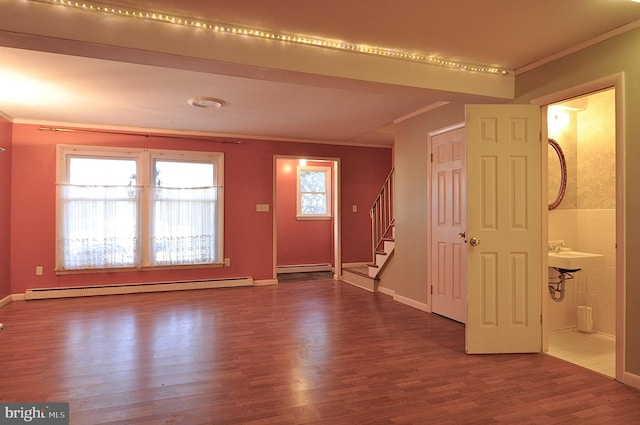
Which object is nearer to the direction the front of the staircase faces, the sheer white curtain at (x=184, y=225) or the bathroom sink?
the sheer white curtain

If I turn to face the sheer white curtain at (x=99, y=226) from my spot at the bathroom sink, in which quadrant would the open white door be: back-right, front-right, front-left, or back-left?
front-left

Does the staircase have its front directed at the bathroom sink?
no

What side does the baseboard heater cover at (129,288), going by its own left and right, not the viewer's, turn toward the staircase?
left

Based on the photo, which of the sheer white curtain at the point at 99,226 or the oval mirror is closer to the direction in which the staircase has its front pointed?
the sheer white curtain

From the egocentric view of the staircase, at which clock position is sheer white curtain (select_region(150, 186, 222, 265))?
The sheer white curtain is roughly at 1 o'clock from the staircase.

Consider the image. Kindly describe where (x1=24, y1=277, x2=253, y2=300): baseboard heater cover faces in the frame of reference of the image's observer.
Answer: facing the viewer

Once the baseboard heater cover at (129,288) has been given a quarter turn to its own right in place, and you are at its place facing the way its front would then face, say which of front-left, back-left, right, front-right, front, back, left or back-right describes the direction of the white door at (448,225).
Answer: back-left

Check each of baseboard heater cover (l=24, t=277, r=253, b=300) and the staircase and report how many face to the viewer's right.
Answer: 0

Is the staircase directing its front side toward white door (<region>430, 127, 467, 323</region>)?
no

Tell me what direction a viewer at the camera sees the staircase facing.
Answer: facing the viewer and to the left of the viewer

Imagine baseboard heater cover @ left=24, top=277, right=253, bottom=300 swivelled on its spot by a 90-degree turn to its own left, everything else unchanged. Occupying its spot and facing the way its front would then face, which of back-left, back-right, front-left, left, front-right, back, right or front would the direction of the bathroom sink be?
front-right

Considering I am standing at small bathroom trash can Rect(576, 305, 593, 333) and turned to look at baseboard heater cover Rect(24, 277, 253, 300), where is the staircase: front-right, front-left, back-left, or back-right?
front-right

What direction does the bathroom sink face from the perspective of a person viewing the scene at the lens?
facing the viewer and to the right of the viewer

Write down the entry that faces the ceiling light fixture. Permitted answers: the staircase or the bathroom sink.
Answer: the staircase
